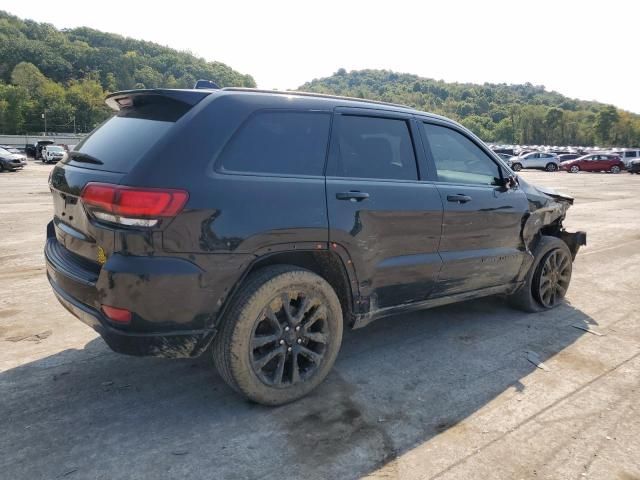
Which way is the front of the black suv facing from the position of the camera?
facing away from the viewer and to the right of the viewer

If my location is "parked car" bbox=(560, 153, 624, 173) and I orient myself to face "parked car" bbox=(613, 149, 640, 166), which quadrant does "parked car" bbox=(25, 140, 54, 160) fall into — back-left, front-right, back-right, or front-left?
back-left

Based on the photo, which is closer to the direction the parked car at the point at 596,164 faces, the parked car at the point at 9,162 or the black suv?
the parked car

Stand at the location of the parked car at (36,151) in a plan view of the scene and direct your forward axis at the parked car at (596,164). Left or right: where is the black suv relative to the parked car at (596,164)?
right

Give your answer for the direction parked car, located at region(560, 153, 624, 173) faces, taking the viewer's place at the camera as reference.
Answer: facing to the left of the viewer

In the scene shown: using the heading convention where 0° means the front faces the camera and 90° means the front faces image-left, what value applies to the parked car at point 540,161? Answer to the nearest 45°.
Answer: approximately 90°

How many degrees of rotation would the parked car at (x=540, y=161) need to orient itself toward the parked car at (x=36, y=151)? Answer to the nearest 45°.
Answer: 0° — it already faces it

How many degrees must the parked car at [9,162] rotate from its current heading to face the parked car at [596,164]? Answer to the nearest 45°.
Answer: approximately 45° to its left

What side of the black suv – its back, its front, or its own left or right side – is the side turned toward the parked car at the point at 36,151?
left
